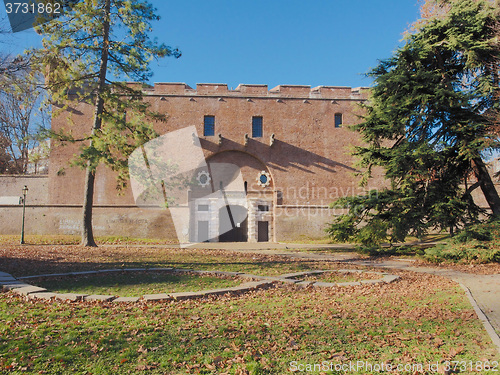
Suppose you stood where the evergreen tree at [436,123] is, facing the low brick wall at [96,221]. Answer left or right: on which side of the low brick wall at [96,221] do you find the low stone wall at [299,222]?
right

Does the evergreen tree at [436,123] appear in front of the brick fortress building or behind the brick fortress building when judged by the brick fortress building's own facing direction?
in front

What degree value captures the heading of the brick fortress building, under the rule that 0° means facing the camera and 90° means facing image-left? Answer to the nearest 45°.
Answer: approximately 0°

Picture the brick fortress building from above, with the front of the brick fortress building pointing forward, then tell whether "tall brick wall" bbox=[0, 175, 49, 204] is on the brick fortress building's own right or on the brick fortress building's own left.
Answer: on the brick fortress building's own right
